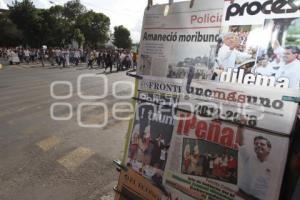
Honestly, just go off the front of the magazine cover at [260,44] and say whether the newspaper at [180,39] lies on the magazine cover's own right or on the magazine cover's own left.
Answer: on the magazine cover's own right

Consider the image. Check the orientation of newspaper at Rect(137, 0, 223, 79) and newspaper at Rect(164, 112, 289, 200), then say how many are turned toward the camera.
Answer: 2

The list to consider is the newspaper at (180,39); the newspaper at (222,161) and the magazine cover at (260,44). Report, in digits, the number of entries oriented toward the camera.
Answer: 3

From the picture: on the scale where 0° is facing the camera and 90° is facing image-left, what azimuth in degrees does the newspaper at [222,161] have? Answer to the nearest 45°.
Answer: approximately 0°

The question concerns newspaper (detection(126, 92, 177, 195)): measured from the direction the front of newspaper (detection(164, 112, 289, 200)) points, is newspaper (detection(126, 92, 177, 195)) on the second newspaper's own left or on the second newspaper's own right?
on the second newspaper's own right
